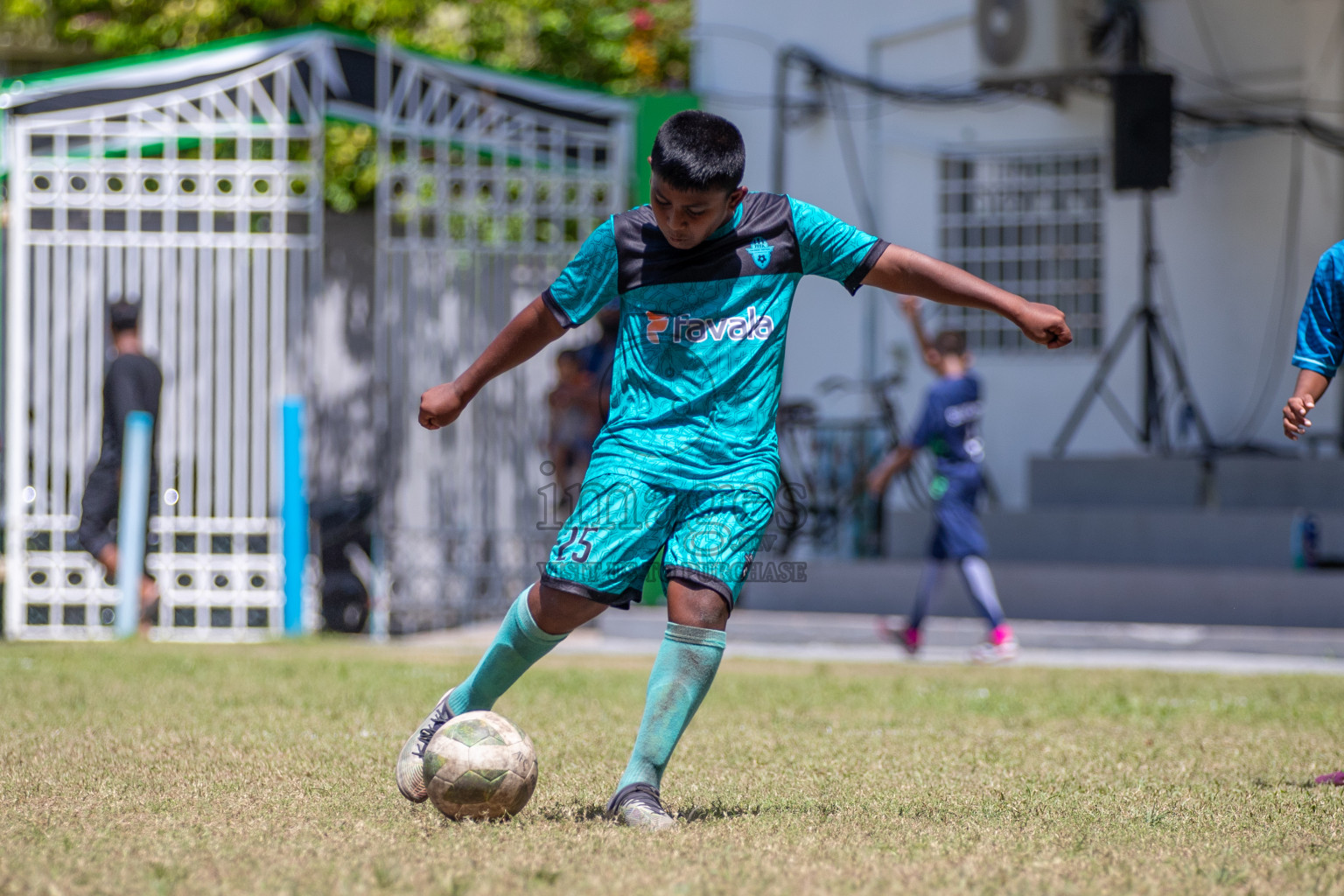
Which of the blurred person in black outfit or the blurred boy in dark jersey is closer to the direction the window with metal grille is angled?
the blurred boy in dark jersey

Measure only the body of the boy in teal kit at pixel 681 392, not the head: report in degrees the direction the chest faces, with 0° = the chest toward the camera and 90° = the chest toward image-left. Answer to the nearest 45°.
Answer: approximately 0°

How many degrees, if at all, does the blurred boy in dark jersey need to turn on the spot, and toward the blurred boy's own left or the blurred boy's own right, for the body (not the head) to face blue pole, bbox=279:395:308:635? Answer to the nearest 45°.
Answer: approximately 45° to the blurred boy's own left

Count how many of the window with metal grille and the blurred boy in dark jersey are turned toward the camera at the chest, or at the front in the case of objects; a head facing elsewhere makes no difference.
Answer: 1

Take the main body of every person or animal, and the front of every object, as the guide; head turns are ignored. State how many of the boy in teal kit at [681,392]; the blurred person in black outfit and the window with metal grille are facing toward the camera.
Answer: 2
